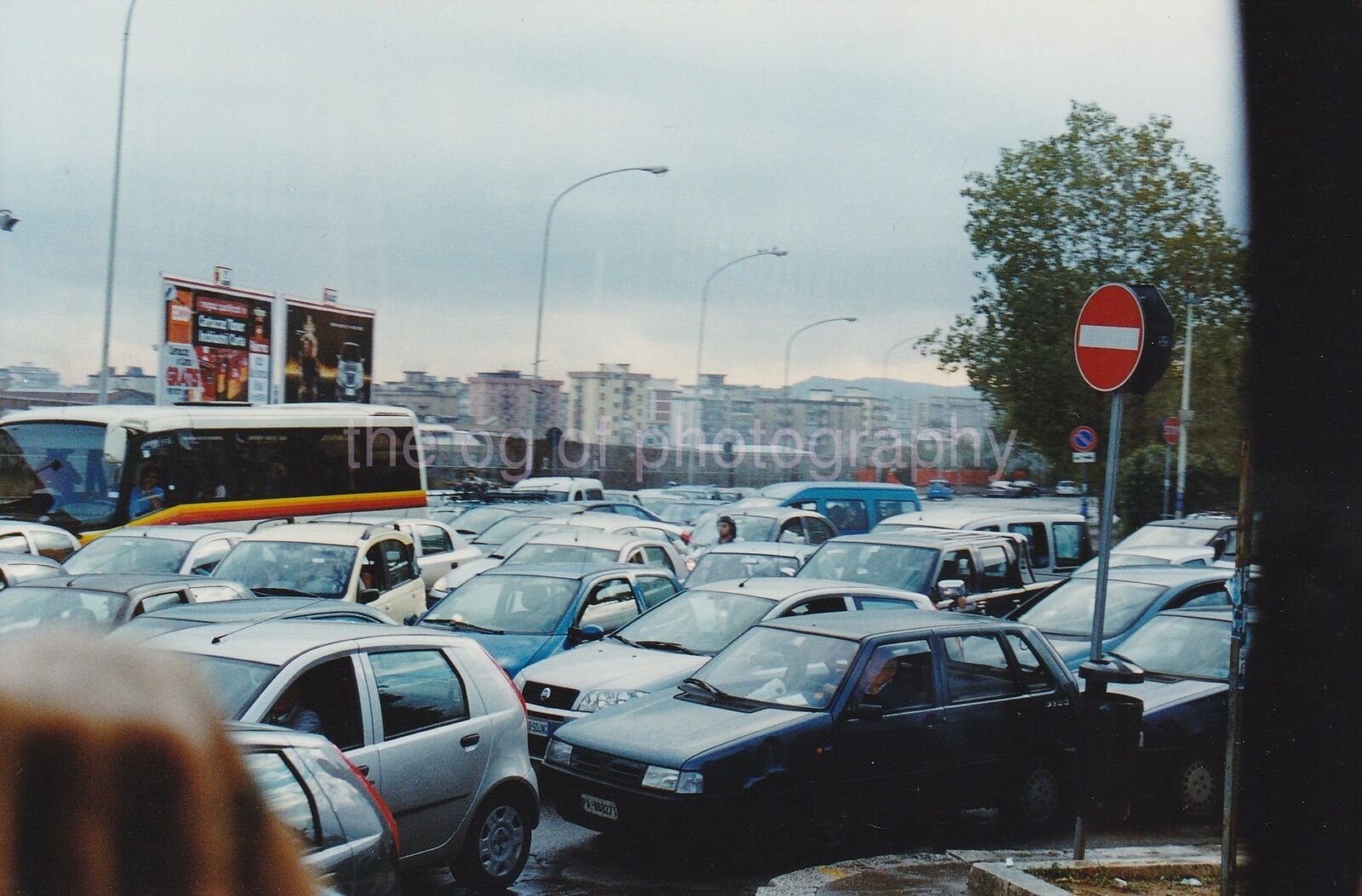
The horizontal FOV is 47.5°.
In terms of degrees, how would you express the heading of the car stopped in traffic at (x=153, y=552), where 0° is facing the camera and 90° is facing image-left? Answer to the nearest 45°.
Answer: approximately 45°

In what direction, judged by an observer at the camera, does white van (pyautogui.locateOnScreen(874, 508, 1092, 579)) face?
facing the viewer and to the left of the viewer

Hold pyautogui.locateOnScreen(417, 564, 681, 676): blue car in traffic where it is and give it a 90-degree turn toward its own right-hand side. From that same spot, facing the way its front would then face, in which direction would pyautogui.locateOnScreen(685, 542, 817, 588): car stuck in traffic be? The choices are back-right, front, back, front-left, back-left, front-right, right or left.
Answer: right

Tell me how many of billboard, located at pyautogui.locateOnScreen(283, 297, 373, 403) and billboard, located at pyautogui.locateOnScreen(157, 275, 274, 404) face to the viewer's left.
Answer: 0

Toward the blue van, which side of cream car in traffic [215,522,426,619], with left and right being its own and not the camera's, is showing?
back

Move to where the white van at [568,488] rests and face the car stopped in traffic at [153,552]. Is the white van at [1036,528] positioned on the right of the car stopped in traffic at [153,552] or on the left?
left

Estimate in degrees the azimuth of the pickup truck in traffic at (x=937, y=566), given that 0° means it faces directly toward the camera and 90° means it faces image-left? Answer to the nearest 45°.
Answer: approximately 45°

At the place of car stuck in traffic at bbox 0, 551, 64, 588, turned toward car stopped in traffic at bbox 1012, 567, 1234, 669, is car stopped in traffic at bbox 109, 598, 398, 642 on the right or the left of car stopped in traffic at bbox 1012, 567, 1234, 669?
right
